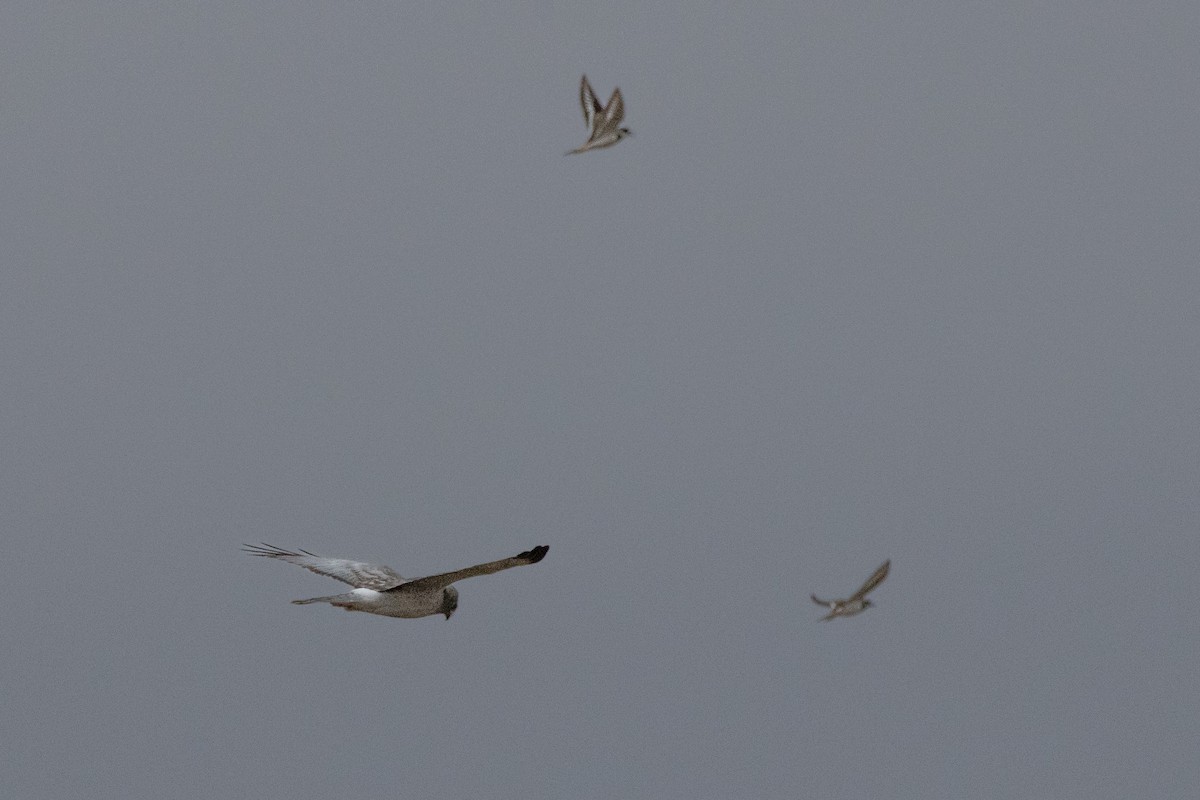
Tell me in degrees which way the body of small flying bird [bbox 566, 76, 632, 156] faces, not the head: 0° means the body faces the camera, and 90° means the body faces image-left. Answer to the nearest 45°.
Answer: approximately 270°
